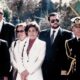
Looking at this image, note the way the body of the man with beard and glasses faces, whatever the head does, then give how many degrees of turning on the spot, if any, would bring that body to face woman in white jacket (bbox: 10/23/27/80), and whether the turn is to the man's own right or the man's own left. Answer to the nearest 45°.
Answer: approximately 90° to the man's own right

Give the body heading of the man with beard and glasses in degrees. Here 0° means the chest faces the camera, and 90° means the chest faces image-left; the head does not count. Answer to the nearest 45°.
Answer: approximately 0°

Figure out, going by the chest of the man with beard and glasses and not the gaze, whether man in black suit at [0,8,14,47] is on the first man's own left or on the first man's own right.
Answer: on the first man's own right
